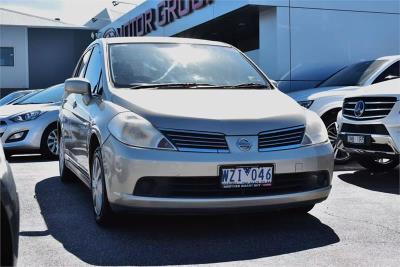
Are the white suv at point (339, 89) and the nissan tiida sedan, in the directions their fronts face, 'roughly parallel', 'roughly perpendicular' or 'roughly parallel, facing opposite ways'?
roughly perpendicular

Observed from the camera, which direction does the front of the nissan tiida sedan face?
facing the viewer and to the right of the viewer

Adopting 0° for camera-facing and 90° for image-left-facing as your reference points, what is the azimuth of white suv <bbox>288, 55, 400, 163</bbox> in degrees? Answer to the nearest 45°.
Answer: approximately 45°

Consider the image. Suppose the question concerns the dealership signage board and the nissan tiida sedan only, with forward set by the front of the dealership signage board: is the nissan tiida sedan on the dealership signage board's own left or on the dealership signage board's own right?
on the dealership signage board's own left

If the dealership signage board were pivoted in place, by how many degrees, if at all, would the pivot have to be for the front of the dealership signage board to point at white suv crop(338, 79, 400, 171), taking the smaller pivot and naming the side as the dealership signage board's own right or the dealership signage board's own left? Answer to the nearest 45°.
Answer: approximately 45° to the dealership signage board's own left

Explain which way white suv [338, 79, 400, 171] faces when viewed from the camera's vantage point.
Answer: facing the viewer and to the left of the viewer

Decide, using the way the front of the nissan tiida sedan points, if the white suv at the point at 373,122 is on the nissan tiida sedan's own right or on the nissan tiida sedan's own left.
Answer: on the nissan tiida sedan's own left

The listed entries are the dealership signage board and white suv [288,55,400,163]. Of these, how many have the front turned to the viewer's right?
0

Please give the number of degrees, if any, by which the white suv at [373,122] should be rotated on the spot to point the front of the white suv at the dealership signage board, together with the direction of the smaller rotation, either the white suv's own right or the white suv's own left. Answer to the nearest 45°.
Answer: approximately 90° to the white suv's own right
